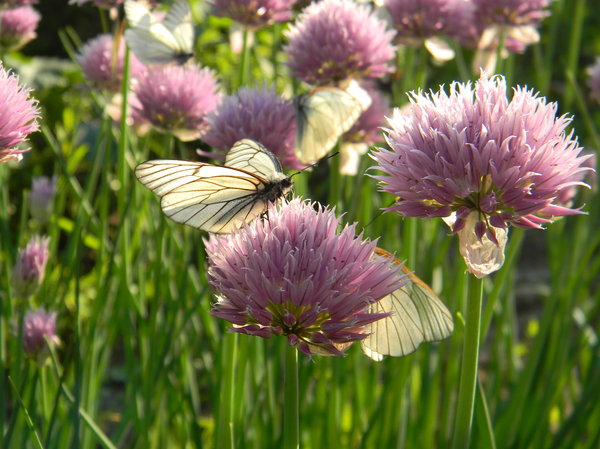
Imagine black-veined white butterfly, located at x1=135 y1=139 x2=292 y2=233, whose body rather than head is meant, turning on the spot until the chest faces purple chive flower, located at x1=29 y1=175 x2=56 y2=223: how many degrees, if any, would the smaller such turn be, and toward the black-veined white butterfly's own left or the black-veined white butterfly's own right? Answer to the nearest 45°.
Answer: approximately 135° to the black-veined white butterfly's own left

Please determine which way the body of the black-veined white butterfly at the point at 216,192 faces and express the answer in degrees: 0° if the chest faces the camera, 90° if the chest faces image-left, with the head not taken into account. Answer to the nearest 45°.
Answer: approximately 270°

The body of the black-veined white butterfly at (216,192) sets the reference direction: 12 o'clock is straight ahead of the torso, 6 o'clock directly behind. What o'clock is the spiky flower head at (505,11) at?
The spiky flower head is roughly at 11 o'clock from the black-veined white butterfly.

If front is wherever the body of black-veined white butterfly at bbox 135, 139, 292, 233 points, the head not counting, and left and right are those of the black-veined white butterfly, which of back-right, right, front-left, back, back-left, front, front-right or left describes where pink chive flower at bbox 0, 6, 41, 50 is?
back-left

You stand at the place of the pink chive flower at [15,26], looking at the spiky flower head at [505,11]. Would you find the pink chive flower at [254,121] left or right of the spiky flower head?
right
